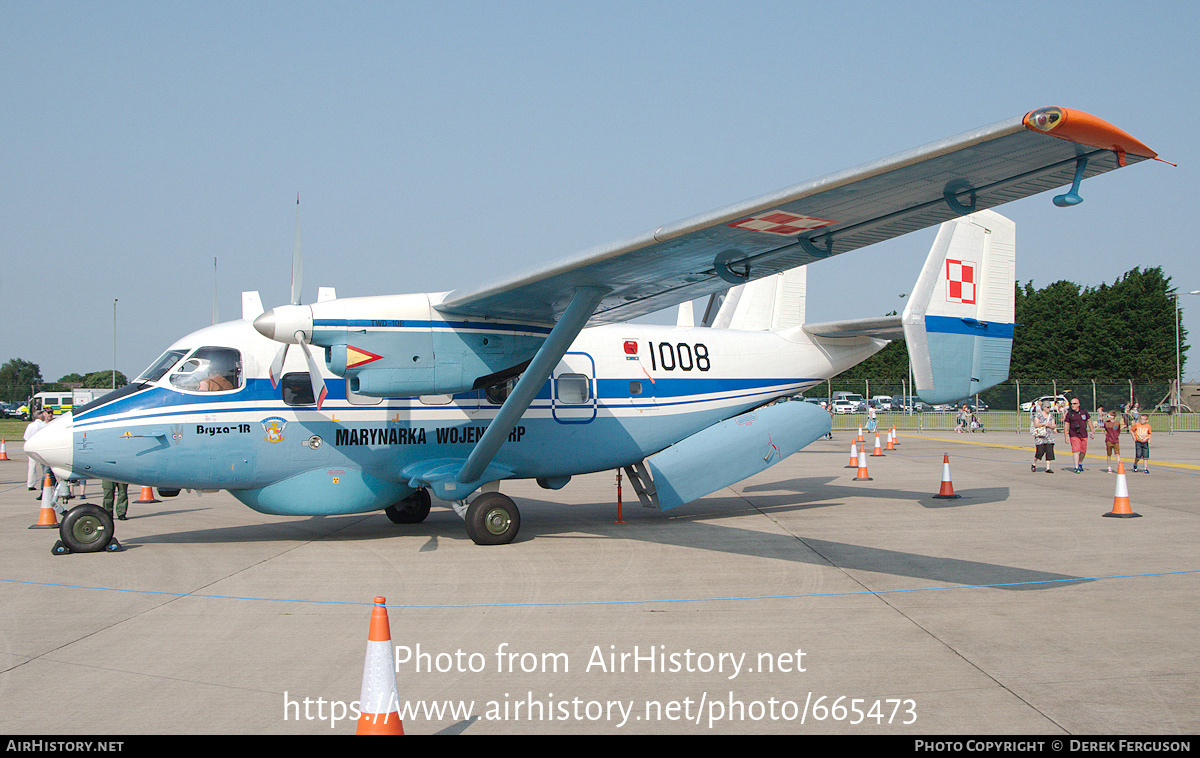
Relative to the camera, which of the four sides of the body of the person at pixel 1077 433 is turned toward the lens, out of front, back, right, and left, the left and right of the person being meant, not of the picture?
front

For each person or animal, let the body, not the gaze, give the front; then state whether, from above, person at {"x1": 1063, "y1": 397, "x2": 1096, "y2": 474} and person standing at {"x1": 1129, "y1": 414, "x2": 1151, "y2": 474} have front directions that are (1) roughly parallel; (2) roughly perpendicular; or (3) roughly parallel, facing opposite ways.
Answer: roughly parallel

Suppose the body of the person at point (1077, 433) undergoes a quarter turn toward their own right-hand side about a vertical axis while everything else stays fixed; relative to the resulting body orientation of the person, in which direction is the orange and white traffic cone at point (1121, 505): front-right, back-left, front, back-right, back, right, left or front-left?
left

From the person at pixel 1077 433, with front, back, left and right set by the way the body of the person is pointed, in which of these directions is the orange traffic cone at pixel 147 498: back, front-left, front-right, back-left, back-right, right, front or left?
front-right

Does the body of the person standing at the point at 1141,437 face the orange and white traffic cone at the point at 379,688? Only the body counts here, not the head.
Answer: yes

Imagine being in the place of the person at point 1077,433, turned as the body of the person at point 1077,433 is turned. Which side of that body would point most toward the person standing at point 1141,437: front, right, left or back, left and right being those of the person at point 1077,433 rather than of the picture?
left

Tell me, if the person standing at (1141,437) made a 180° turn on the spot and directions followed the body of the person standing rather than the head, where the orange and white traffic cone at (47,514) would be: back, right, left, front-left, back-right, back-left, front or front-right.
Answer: back-left

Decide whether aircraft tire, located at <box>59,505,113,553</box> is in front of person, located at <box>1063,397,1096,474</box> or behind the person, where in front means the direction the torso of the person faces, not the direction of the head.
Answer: in front

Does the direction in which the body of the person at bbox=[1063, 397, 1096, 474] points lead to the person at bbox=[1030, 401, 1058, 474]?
no

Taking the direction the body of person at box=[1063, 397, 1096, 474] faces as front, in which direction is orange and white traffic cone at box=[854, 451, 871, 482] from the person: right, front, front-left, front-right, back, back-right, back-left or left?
front-right

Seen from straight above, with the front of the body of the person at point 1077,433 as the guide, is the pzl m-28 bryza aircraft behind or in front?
in front

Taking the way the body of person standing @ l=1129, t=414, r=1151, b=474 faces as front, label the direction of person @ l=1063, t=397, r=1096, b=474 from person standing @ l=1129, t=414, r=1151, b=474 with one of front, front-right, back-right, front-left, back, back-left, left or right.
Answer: right

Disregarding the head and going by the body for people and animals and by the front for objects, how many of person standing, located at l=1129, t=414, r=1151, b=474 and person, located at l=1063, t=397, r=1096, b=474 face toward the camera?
2

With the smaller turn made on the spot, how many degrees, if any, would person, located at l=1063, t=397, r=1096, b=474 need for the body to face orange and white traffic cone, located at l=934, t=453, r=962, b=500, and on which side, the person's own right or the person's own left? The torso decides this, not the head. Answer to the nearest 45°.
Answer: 0° — they already face it

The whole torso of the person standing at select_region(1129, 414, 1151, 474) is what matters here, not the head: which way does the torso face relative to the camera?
toward the camera
